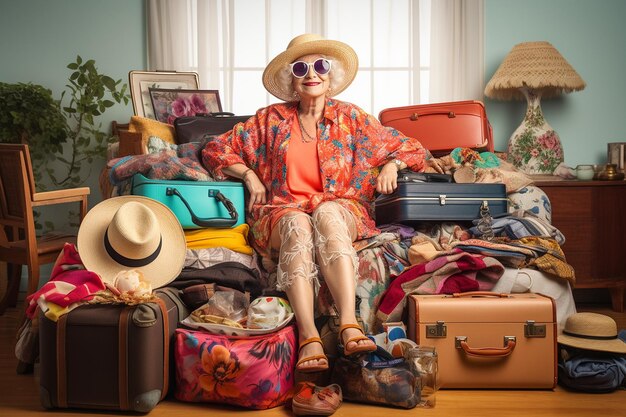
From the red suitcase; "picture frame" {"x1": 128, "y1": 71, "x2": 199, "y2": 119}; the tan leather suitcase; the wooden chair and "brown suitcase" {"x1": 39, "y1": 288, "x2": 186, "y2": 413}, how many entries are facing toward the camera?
4

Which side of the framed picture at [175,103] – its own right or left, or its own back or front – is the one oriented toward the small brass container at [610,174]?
left

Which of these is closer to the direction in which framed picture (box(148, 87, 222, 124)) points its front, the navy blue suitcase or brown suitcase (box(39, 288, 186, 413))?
the brown suitcase

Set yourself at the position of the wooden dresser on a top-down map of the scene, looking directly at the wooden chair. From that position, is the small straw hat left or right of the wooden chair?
left

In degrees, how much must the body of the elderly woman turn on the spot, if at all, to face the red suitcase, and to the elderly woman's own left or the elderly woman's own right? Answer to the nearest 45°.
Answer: approximately 135° to the elderly woman's own left

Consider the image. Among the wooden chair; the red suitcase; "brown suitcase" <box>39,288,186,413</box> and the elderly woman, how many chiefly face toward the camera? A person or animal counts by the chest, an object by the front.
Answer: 3

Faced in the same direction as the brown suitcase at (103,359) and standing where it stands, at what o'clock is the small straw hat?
The small straw hat is roughly at 9 o'clock from the brown suitcase.

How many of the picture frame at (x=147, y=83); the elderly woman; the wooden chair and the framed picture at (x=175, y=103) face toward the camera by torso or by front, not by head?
3

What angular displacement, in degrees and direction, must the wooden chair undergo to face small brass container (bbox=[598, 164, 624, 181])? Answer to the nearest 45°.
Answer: approximately 45° to its right

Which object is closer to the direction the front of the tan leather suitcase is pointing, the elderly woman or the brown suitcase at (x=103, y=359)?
the brown suitcase
